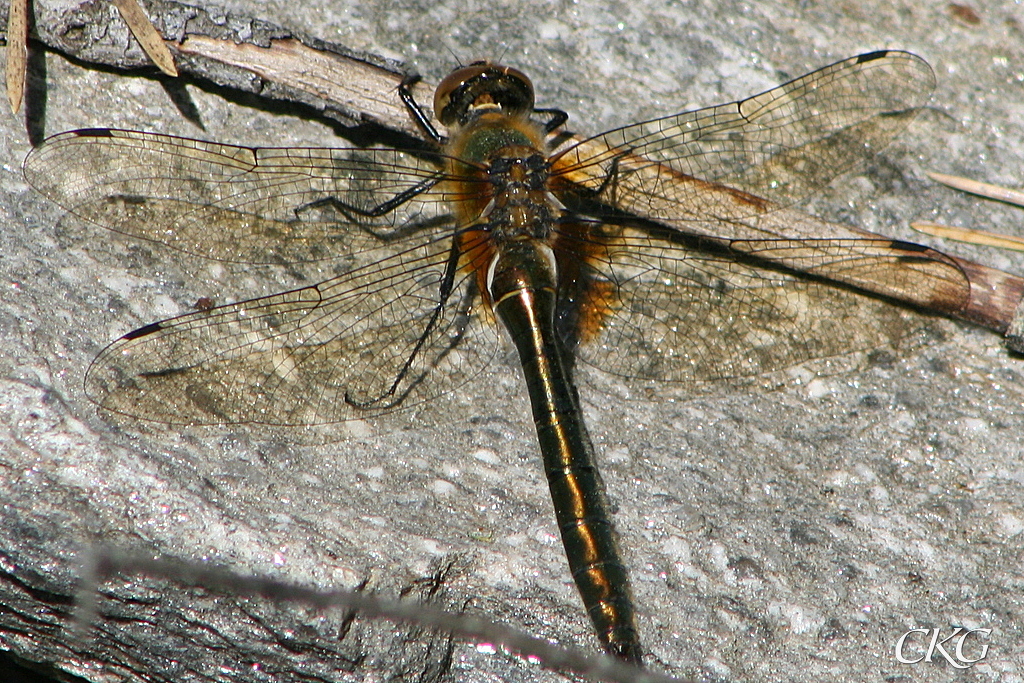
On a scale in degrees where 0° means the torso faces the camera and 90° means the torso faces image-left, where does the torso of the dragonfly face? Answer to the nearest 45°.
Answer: approximately 180°

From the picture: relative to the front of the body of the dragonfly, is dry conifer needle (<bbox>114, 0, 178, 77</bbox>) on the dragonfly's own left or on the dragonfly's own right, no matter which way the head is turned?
on the dragonfly's own left

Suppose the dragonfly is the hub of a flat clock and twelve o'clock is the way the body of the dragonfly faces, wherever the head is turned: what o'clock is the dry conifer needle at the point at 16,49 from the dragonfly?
The dry conifer needle is roughly at 9 o'clock from the dragonfly.
